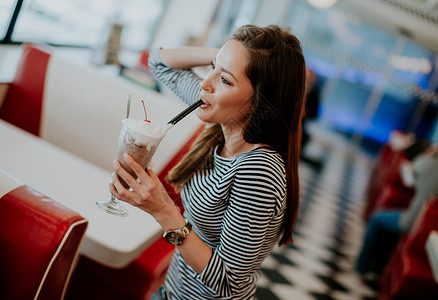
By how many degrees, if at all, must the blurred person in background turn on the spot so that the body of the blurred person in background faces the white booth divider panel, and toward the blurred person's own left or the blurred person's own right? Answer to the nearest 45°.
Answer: approximately 45° to the blurred person's own left

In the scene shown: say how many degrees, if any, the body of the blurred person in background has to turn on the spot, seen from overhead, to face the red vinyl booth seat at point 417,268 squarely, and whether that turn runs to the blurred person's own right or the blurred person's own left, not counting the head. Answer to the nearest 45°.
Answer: approximately 90° to the blurred person's own left

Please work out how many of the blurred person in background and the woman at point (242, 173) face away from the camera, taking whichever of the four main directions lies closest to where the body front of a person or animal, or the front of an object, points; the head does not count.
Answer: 0

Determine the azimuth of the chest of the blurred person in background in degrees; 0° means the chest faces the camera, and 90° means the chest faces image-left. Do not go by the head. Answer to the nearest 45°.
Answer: approximately 90°

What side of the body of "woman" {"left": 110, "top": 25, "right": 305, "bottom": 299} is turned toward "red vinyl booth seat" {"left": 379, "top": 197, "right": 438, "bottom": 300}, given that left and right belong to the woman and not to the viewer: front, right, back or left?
back

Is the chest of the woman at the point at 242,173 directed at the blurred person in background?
no

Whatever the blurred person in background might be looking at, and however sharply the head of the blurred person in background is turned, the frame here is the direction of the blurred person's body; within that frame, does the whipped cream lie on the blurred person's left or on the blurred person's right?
on the blurred person's left
